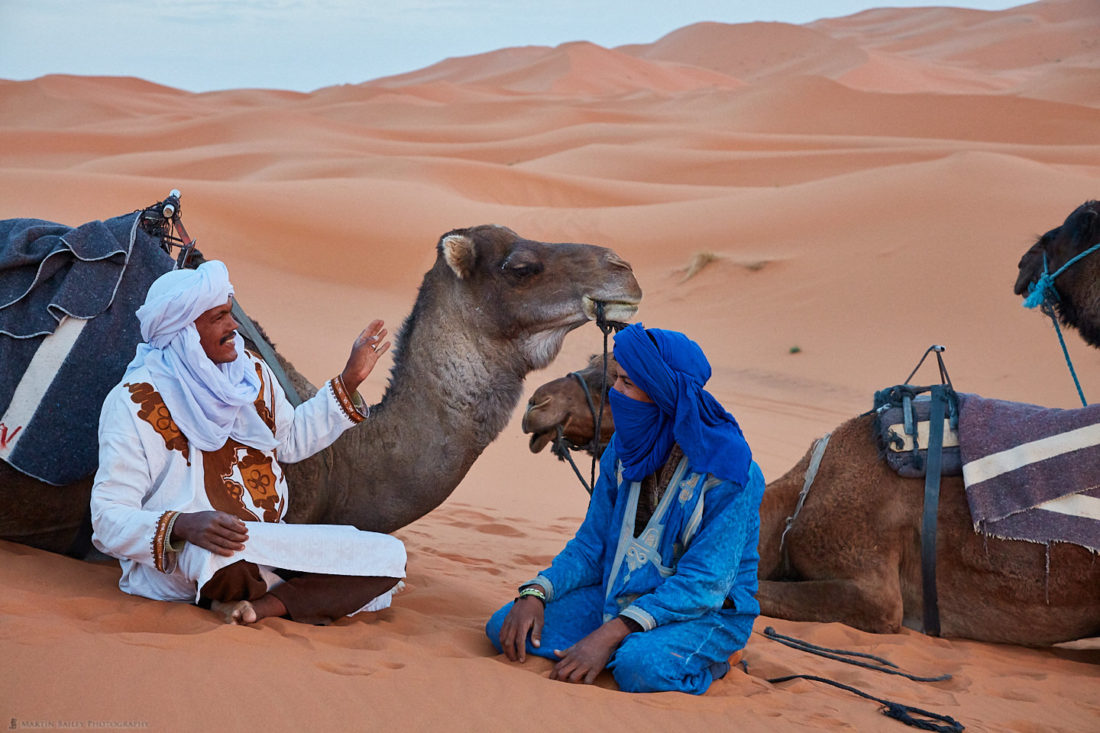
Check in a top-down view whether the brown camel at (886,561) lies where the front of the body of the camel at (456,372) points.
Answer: yes

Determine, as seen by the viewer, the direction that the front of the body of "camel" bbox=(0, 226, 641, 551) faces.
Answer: to the viewer's right

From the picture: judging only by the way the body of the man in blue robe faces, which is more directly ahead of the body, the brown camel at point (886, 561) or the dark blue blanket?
the dark blue blanket

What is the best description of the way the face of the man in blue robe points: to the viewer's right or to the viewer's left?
to the viewer's left

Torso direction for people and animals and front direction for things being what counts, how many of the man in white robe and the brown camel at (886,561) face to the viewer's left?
1

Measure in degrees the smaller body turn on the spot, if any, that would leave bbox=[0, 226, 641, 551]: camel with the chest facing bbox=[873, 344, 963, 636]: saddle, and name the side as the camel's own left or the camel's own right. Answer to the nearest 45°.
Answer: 0° — it already faces it

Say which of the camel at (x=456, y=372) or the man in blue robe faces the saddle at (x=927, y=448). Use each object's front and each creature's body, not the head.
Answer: the camel

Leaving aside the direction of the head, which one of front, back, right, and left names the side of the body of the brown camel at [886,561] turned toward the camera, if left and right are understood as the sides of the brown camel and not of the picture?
left

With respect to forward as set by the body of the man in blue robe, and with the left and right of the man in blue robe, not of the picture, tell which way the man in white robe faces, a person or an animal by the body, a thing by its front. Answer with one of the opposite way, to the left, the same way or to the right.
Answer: to the left

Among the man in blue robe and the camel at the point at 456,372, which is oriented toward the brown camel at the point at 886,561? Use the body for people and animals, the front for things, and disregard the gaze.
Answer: the camel

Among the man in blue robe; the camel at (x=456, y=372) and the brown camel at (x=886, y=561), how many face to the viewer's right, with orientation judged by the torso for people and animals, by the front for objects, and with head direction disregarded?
1

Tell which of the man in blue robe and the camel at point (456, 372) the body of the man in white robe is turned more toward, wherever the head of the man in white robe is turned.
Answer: the man in blue robe

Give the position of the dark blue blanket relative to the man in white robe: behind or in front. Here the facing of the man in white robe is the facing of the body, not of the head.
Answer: behind

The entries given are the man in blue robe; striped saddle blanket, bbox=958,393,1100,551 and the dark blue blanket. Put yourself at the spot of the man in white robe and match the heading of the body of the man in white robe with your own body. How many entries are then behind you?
1
